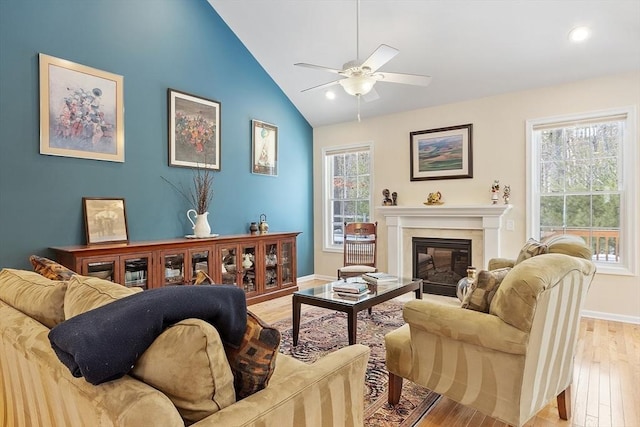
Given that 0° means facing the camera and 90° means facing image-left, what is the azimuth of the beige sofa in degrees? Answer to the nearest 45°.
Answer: approximately 225°

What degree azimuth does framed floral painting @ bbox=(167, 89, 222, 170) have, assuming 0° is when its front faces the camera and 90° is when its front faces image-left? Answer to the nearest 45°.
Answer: approximately 315°

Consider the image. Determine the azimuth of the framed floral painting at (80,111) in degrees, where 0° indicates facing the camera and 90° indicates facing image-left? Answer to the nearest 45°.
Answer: approximately 315°

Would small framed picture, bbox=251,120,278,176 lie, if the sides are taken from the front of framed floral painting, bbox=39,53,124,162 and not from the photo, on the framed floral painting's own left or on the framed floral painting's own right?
on the framed floral painting's own left

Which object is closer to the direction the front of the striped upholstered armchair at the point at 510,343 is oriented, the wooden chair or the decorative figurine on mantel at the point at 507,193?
the wooden chair

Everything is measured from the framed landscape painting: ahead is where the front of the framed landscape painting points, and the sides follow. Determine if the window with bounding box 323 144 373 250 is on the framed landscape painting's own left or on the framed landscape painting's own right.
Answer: on the framed landscape painting's own right

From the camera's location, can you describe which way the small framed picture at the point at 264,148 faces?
facing the viewer and to the right of the viewer

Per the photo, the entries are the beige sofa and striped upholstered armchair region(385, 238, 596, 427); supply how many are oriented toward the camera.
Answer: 0

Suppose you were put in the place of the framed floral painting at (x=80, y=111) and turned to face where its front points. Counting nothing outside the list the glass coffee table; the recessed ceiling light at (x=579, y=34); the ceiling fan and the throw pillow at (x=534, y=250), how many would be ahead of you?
4

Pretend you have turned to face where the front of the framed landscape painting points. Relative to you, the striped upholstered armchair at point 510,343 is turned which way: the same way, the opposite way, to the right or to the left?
to the right

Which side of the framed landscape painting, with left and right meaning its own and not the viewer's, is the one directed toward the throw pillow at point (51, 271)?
front

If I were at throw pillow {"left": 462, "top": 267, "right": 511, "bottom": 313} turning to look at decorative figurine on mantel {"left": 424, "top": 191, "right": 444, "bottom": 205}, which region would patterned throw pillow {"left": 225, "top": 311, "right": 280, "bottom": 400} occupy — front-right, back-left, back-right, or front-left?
back-left

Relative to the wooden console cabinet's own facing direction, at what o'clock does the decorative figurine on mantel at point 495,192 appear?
The decorative figurine on mantel is roughly at 11 o'clock from the wooden console cabinet.
